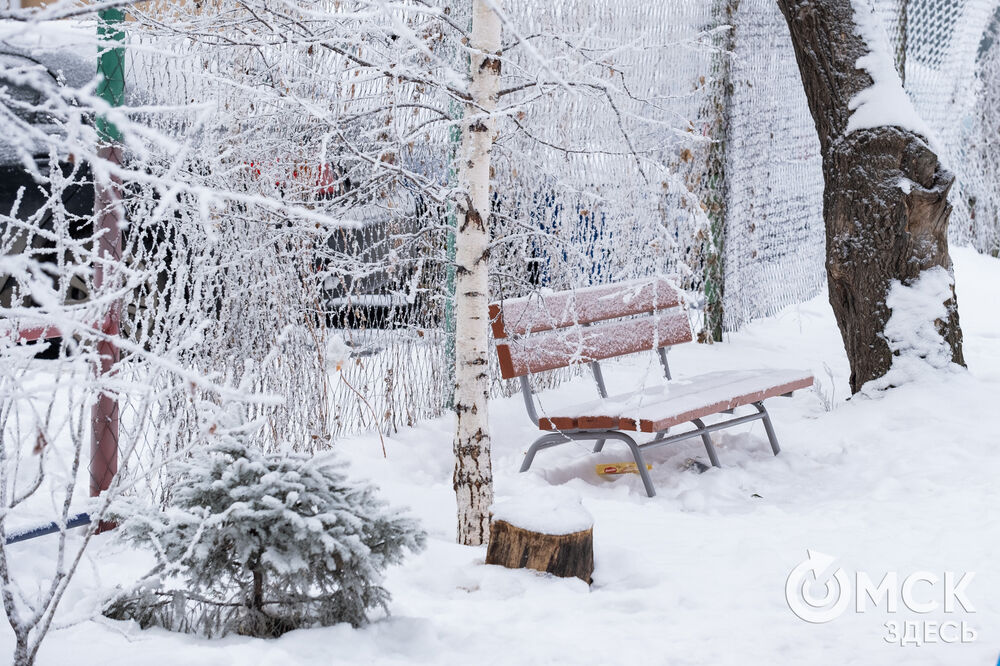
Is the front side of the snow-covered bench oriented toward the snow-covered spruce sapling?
no

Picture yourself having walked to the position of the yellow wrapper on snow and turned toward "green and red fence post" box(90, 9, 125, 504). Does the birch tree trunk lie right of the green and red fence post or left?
left

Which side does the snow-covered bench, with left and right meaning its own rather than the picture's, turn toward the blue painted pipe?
right

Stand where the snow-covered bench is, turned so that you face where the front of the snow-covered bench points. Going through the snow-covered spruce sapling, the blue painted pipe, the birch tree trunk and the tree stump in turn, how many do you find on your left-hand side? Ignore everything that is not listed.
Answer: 0

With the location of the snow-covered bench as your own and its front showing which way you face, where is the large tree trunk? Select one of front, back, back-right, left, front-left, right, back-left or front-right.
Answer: left

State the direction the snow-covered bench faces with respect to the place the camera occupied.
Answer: facing the viewer and to the right of the viewer

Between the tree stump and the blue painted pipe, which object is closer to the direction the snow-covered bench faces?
the tree stump

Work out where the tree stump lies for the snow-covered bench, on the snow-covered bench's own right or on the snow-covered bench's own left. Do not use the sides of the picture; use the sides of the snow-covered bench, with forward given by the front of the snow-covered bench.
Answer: on the snow-covered bench's own right

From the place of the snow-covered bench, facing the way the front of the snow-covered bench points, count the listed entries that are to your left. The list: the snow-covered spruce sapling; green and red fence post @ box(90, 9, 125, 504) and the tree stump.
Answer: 0

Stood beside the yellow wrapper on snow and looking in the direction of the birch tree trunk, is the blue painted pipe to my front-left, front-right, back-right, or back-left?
front-right

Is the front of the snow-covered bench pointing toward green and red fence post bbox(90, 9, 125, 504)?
no

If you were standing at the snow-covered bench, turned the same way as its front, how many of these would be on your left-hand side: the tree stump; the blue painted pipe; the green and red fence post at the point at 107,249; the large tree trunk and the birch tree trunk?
1

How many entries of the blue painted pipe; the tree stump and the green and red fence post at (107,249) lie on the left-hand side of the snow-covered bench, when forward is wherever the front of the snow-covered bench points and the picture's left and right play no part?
0

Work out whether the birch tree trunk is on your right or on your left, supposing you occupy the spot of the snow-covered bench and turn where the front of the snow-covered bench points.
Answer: on your right
